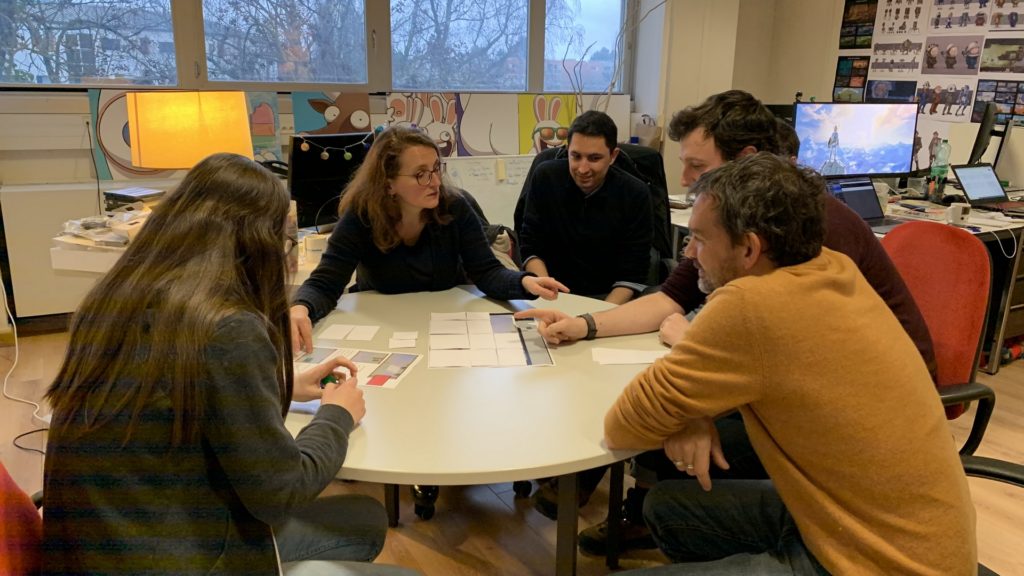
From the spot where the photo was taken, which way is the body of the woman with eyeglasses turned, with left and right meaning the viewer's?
facing the viewer and to the right of the viewer

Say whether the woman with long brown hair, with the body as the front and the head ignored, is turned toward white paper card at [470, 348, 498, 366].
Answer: yes

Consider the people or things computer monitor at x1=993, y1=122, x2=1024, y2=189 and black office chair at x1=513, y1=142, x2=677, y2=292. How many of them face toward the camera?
1

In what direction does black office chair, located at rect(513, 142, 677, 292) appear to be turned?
toward the camera

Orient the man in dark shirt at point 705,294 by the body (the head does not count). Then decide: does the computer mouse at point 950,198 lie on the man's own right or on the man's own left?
on the man's own right

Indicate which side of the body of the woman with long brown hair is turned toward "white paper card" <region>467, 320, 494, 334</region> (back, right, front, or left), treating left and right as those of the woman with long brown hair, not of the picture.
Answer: front

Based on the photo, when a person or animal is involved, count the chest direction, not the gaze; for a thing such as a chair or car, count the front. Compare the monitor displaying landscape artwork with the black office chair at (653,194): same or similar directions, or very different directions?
same or similar directions

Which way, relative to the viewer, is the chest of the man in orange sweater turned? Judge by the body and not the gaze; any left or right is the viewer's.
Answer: facing away from the viewer and to the left of the viewer

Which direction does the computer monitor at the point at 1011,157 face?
to the viewer's left

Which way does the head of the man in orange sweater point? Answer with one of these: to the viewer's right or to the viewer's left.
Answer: to the viewer's left

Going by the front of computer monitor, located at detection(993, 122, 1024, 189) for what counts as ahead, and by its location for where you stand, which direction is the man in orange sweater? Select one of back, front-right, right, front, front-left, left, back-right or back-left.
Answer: left

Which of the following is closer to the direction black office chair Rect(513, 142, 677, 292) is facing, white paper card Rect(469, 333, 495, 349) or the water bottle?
the white paper card

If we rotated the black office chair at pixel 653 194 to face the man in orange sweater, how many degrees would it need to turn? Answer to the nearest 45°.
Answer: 0° — it already faces them

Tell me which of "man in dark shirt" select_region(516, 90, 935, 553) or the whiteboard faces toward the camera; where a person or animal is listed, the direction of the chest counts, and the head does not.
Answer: the whiteboard

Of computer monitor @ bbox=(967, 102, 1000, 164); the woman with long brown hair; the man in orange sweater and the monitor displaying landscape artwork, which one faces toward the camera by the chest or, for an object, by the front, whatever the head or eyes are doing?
the monitor displaying landscape artwork

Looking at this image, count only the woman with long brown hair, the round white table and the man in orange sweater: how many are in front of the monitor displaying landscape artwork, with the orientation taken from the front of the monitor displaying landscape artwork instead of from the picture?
3
